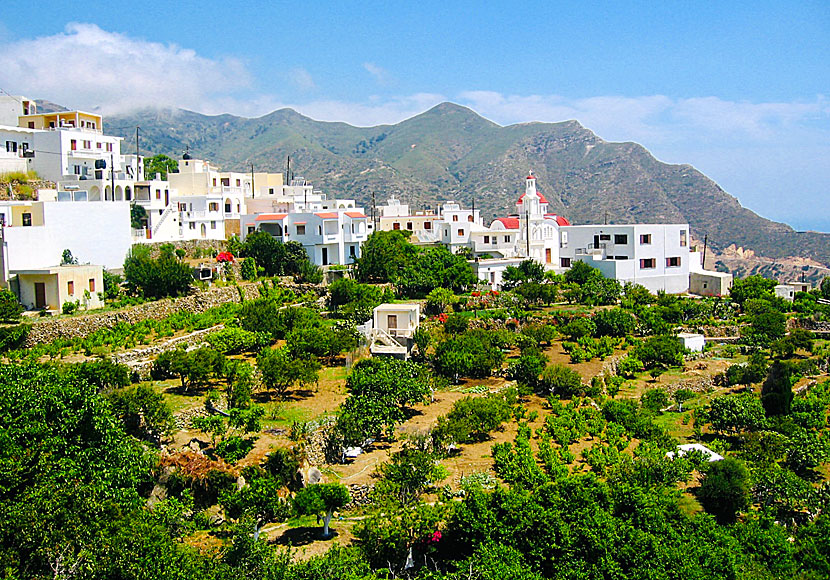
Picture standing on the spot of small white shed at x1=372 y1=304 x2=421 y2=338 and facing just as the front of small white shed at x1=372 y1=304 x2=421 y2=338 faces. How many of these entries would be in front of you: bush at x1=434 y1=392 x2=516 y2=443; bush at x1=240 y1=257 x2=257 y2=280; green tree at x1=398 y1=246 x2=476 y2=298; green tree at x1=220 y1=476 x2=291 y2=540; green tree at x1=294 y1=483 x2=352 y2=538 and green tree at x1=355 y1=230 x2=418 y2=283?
3

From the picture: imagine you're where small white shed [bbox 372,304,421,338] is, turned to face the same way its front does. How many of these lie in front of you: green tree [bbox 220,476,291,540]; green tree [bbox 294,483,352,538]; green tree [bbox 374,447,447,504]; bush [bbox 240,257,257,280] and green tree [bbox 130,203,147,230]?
3

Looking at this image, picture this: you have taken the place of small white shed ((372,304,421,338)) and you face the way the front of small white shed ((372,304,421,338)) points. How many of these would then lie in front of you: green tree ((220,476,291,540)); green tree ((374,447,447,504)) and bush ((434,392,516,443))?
3

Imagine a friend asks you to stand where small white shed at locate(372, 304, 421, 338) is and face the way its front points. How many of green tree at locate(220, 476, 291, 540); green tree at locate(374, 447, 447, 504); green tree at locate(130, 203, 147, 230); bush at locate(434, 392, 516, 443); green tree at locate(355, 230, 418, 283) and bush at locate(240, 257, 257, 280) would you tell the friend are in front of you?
3

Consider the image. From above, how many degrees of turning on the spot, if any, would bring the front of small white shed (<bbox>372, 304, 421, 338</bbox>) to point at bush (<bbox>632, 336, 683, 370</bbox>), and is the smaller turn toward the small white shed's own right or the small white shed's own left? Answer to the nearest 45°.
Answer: approximately 90° to the small white shed's own left

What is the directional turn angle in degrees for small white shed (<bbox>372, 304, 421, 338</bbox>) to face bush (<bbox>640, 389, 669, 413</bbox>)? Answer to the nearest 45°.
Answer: approximately 45° to its left

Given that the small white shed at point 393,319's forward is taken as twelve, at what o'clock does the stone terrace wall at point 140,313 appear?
The stone terrace wall is roughly at 3 o'clock from the small white shed.

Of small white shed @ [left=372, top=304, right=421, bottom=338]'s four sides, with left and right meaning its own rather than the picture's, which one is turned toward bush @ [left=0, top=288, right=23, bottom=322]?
right

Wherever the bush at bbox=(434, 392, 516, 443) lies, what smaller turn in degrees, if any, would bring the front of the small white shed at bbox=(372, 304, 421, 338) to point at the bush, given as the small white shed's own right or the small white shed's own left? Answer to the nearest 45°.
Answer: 0° — it already faces it

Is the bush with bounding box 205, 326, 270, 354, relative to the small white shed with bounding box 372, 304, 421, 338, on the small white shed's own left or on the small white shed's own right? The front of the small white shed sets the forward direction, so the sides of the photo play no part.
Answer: on the small white shed's own right

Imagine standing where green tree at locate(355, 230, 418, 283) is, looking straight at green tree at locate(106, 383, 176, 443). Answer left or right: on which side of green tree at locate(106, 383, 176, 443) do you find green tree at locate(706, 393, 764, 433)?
left

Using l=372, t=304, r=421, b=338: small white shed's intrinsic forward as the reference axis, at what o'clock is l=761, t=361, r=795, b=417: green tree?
The green tree is roughly at 10 o'clock from the small white shed.

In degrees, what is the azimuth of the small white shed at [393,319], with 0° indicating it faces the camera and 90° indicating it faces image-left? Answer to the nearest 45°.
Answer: approximately 0°

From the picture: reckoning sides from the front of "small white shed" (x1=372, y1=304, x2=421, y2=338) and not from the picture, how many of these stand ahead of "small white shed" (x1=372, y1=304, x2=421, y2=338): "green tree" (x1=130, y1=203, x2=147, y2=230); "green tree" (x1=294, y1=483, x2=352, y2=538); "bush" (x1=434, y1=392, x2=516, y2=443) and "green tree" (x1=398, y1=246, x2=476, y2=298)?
2

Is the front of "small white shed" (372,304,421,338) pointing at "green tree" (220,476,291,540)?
yes
